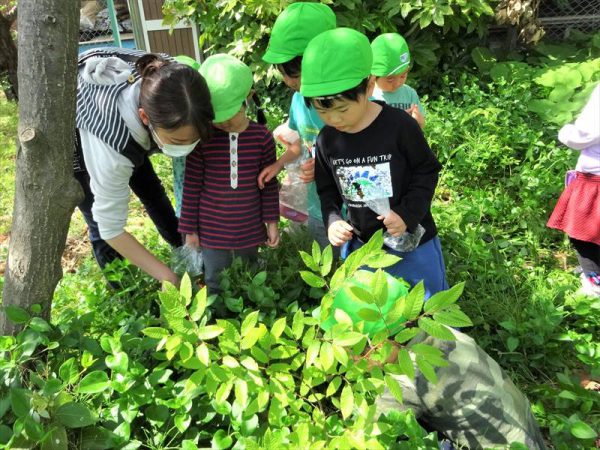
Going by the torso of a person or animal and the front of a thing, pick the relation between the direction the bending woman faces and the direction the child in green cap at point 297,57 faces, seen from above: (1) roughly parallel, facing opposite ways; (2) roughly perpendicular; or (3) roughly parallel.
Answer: roughly perpendicular

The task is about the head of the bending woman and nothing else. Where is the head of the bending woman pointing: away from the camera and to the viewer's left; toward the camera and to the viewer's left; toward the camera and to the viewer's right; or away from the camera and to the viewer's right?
toward the camera and to the viewer's right

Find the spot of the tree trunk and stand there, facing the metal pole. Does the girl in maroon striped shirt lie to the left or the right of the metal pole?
right

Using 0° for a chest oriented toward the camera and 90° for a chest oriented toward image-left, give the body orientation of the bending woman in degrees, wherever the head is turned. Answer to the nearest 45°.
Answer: approximately 315°

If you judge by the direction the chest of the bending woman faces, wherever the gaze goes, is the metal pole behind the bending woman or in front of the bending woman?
behind

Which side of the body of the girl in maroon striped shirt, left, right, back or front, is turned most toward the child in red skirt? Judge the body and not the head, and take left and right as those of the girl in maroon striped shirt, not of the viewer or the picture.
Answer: left

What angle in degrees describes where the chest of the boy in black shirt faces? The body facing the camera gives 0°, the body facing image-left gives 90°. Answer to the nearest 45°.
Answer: approximately 45°

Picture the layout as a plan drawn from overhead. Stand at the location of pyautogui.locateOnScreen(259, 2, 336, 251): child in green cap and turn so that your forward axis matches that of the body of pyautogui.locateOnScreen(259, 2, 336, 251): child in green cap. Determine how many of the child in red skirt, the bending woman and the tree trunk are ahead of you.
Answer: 2

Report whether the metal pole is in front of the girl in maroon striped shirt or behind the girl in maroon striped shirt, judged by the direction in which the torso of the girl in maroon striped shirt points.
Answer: behind

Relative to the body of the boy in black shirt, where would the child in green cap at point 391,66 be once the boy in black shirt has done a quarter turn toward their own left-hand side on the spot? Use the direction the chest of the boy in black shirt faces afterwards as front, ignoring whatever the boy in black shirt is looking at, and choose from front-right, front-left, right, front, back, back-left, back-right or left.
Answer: back-left
